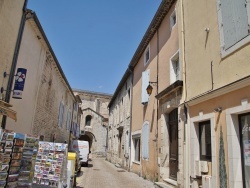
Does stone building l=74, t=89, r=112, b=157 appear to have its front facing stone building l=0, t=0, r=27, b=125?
yes

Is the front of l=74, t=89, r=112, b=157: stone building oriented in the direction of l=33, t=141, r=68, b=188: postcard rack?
yes

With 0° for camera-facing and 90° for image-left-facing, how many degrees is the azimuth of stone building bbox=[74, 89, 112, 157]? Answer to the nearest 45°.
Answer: approximately 0°

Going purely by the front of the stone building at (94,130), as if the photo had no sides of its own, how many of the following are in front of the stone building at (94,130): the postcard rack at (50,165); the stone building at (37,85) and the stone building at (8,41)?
3

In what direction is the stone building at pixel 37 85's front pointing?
to the viewer's right

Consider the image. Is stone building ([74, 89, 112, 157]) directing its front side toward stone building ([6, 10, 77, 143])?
yes

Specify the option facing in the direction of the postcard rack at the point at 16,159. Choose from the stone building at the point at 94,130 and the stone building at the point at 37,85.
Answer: the stone building at the point at 94,130

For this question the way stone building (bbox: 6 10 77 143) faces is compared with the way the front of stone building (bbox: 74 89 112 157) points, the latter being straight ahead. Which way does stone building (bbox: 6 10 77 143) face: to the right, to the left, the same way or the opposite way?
to the left

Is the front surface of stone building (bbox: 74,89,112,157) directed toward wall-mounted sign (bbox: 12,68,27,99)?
yes
